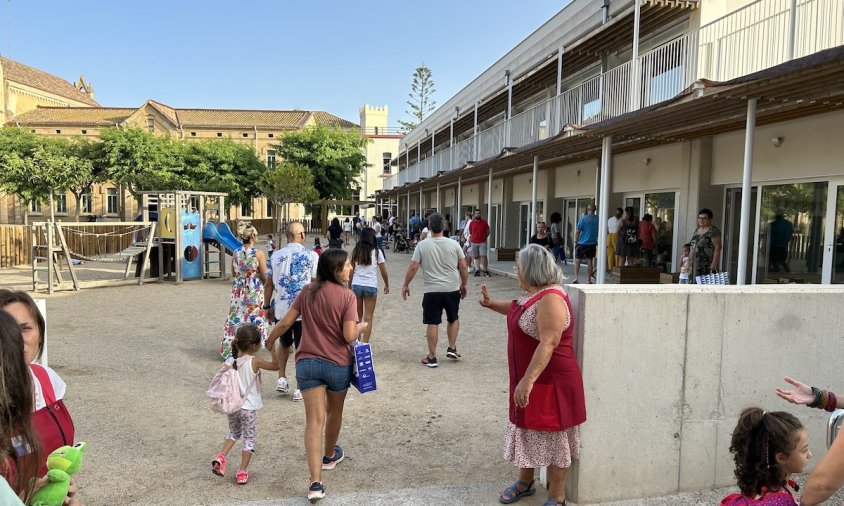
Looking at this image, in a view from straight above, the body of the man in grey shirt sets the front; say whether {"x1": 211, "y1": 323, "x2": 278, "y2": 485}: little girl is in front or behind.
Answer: behind

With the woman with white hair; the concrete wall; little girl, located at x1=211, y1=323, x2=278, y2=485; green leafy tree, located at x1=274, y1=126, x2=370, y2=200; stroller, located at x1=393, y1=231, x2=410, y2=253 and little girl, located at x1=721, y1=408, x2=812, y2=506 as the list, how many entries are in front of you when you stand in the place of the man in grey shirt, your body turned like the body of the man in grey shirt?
2

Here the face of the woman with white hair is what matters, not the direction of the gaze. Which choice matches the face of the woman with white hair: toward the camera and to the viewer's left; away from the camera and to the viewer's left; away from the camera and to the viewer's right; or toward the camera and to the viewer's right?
away from the camera and to the viewer's left

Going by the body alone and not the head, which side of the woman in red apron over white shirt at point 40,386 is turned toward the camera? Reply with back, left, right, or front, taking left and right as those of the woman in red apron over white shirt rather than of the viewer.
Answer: front

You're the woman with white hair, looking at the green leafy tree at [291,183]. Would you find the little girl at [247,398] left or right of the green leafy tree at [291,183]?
left

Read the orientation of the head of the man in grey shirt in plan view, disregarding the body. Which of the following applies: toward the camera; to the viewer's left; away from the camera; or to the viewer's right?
away from the camera

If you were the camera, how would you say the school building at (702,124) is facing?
facing the viewer and to the left of the viewer

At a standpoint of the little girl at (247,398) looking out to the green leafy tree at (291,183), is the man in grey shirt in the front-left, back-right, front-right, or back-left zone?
front-right

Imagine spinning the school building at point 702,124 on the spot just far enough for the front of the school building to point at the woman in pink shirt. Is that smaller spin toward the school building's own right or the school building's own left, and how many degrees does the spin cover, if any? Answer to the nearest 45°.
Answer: approximately 45° to the school building's own left

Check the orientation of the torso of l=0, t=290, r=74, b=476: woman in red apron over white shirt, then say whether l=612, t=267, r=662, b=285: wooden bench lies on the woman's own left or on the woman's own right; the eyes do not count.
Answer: on the woman's own left

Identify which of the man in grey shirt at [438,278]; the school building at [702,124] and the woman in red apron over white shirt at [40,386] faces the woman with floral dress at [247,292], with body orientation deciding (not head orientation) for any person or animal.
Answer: the school building

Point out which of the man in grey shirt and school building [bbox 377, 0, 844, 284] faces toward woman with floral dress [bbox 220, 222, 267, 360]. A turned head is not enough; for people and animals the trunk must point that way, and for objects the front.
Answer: the school building

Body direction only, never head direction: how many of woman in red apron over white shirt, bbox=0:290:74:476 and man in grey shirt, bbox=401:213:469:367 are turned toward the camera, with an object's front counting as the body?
1

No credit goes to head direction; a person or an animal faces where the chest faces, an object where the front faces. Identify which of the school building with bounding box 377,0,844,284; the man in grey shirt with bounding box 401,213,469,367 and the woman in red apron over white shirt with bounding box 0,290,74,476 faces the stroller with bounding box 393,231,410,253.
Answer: the man in grey shirt

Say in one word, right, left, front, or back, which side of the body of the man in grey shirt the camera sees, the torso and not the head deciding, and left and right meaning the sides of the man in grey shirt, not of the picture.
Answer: back
